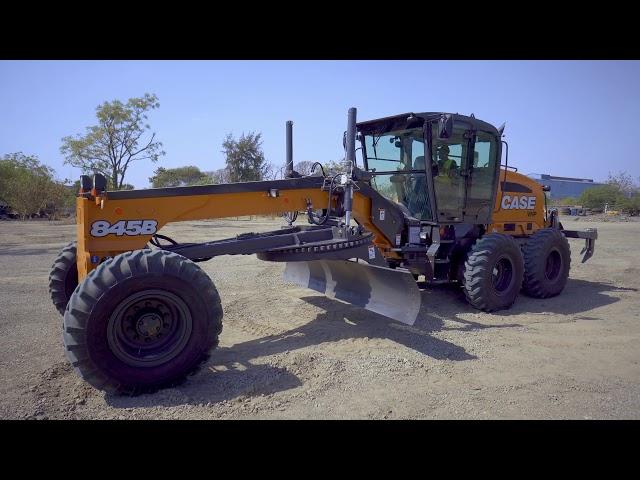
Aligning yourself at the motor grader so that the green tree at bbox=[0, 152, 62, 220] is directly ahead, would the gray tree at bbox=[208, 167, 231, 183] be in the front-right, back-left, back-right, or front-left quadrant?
front-right

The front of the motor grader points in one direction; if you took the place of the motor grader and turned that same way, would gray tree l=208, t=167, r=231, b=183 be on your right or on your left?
on your right

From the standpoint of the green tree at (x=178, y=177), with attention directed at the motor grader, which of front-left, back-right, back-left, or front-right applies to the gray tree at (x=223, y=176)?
front-left

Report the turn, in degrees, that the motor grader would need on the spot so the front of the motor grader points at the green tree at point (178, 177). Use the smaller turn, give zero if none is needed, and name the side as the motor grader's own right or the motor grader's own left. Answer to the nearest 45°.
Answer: approximately 135° to the motor grader's own right

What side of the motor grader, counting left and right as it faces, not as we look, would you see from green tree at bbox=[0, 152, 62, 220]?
right

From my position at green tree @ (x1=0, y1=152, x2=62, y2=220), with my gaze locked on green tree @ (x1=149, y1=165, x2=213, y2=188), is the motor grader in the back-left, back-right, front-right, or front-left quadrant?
back-right

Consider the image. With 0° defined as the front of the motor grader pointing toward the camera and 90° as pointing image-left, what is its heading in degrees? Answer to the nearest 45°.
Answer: approximately 45°

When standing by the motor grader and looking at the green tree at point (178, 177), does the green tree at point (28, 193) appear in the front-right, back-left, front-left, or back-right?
front-left
